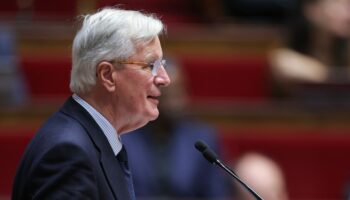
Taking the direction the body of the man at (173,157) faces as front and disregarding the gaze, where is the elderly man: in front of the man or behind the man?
in front

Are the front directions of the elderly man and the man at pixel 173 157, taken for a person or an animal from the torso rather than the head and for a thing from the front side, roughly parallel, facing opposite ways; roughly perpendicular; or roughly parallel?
roughly perpendicular

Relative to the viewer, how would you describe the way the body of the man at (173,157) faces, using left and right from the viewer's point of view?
facing the viewer

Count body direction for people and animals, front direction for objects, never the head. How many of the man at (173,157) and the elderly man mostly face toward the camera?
1

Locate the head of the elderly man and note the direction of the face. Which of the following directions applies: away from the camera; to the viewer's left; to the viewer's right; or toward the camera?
to the viewer's right

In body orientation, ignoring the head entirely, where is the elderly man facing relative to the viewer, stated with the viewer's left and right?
facing to the right of the viewer

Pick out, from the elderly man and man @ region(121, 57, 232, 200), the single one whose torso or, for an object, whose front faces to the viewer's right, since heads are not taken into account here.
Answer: the elderly man

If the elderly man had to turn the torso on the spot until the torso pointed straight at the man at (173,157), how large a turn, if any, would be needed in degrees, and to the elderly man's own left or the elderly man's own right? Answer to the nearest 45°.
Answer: approximately 90° to the elderly man's own left
